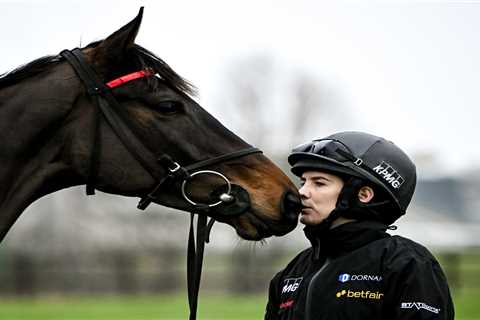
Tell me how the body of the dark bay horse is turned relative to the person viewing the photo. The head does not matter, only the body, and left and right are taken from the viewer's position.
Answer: facing to the right of the viewer

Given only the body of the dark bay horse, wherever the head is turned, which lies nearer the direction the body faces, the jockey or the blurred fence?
the jockey

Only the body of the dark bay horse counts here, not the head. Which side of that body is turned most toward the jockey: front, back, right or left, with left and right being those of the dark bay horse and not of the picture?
front

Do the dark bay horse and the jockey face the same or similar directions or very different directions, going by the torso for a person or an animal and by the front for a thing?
very different directions

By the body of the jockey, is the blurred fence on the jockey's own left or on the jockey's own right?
on the jockey's own right

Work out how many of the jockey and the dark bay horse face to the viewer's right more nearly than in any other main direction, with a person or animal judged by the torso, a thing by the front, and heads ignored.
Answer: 1

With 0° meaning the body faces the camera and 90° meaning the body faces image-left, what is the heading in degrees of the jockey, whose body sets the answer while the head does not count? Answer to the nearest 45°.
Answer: approximately 45°

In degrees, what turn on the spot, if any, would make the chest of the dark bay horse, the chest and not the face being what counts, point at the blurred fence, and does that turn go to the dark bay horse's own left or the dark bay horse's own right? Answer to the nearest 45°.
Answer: approximately 90° to the dark bay horse's own left

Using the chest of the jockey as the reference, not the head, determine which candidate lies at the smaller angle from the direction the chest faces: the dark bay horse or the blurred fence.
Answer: the dark bay horse
